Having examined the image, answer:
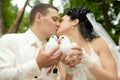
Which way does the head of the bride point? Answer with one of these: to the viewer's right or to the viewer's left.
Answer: to the viewer's left

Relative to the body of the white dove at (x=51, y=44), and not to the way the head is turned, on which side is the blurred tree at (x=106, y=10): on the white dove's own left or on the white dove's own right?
on the white dove's own left

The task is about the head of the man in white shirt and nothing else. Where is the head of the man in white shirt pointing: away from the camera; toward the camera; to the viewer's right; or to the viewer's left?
to the viewer's right
